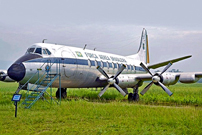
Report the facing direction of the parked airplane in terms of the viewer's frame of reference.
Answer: facing the viewer and to the left of the viewer
